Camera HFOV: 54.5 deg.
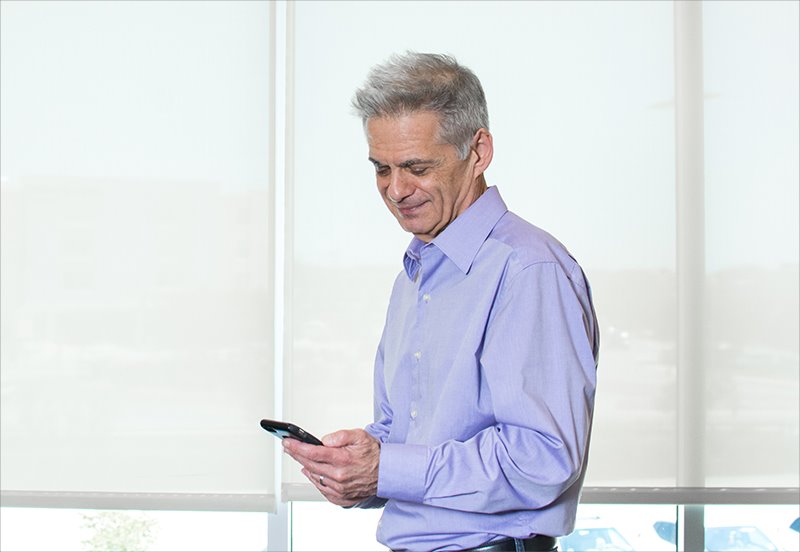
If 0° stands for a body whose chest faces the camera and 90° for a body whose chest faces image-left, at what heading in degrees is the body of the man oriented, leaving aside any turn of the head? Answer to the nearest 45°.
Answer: approximately 45°
